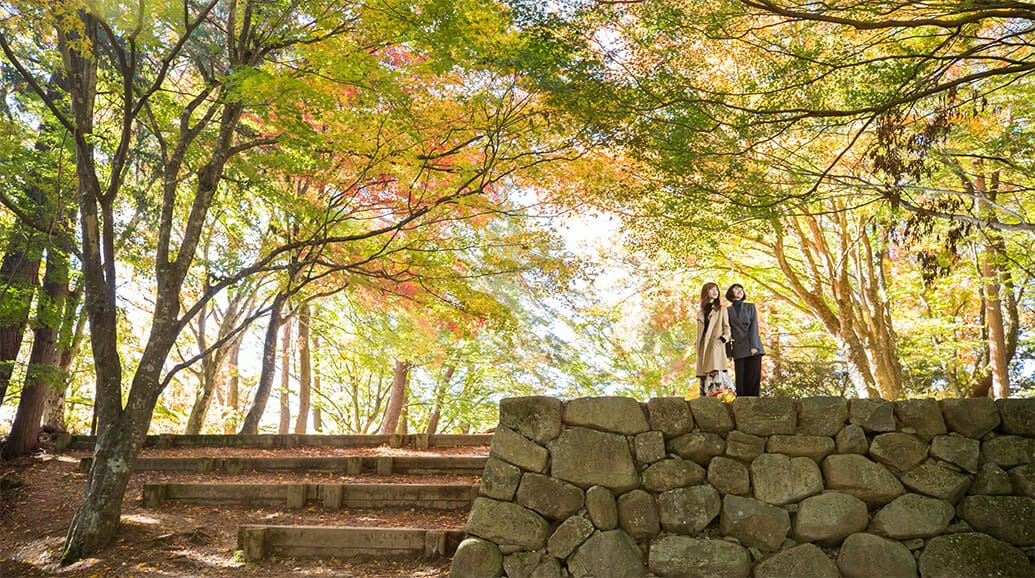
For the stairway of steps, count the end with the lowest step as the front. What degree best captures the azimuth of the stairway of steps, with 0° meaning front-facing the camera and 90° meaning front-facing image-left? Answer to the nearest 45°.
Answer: approximately 0°

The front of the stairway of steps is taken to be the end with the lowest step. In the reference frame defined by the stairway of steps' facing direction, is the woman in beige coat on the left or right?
on its left

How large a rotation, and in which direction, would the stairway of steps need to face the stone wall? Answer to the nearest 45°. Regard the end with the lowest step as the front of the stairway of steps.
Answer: approximately 45° to its left
